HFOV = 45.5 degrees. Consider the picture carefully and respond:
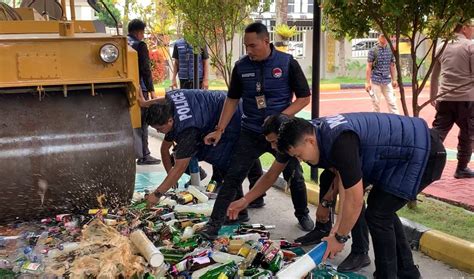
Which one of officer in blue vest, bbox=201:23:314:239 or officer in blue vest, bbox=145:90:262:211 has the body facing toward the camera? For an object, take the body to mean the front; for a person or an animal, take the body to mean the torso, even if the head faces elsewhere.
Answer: officer in blue vest, bbox=201:23:314:239

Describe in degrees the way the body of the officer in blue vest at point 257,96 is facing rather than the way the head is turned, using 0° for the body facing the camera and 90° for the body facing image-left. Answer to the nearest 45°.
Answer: approximately 0°

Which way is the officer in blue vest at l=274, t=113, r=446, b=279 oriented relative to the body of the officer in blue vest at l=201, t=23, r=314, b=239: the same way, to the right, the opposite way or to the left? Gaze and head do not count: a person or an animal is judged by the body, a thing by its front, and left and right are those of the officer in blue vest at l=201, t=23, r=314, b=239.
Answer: to the right

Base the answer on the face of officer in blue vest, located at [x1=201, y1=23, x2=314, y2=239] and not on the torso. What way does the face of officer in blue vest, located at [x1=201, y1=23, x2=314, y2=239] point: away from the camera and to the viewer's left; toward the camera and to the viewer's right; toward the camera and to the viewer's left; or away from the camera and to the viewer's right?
toward the camera and to the viewer's left

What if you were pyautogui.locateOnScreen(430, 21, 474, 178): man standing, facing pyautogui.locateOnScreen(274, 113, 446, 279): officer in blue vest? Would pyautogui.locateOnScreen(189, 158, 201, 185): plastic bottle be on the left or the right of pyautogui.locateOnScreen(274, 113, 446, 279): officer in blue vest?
right

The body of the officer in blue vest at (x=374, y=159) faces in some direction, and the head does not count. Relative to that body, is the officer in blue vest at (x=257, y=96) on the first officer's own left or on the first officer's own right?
on the first officer's own right

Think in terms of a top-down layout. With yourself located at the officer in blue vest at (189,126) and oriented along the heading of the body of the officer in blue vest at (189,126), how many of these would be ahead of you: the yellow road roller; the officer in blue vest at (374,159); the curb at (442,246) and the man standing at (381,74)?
1

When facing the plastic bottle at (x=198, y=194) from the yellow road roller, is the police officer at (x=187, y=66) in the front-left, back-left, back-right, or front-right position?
front-left

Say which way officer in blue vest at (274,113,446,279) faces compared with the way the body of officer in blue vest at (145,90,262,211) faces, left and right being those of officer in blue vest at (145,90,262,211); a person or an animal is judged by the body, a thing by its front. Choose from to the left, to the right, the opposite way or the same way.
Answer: the same way

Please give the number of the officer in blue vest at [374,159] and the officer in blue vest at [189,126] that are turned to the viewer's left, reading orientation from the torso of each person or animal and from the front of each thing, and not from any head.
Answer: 2
